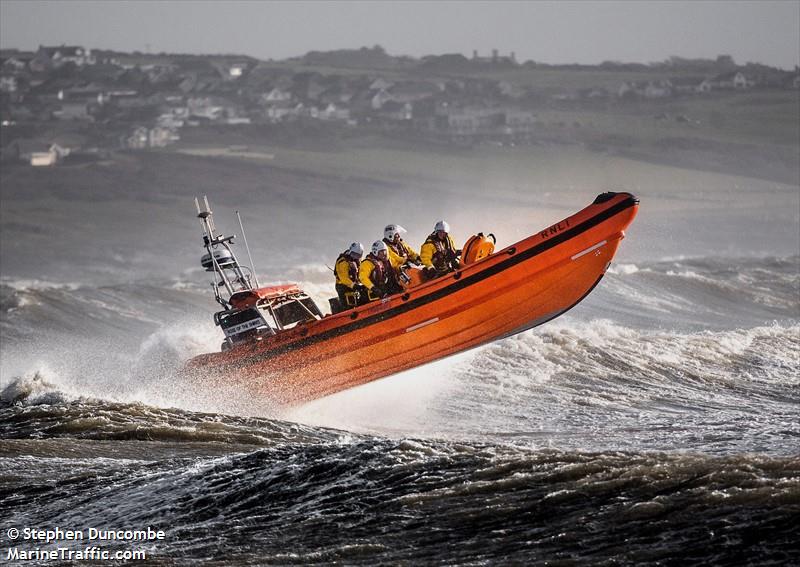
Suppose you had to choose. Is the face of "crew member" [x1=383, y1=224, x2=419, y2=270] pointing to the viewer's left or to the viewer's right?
to the viewer's right

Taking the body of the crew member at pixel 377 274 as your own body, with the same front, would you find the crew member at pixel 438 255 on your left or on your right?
on your left

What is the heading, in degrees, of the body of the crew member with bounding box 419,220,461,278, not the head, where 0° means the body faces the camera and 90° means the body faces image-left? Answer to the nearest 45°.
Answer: approximately 315°

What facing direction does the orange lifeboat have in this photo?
to the viewer's right

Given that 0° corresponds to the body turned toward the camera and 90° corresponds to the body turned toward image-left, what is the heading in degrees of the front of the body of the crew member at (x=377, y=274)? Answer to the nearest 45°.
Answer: approximately 315°

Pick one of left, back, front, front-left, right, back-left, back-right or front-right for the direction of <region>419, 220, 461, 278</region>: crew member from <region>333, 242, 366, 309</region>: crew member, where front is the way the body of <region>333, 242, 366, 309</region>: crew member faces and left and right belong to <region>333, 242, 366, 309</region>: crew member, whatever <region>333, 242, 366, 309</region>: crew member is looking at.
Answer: front-left

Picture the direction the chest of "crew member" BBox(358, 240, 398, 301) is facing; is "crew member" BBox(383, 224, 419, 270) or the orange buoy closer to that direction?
the orange buoy

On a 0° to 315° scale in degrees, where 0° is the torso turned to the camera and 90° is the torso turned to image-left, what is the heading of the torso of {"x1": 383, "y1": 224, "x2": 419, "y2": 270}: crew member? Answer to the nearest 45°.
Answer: approximately 315°
